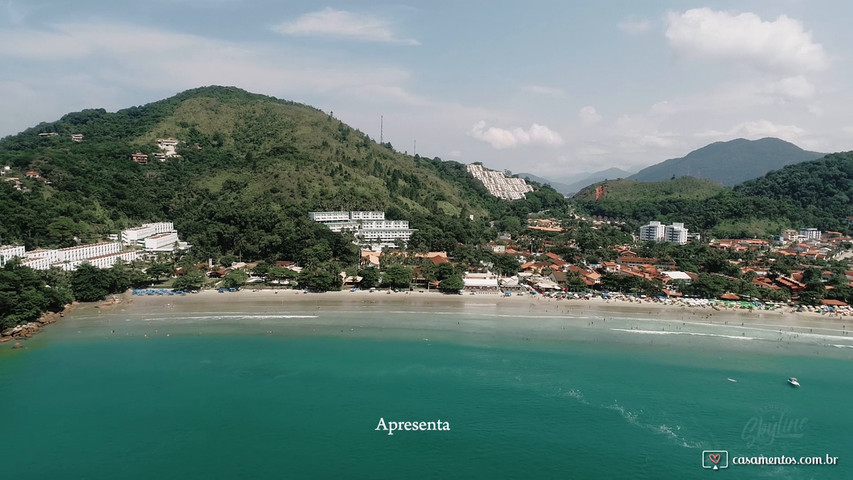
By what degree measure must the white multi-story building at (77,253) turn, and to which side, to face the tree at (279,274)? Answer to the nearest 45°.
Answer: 0° — it already faces it

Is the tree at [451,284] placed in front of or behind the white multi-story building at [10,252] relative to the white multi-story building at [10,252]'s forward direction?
in front

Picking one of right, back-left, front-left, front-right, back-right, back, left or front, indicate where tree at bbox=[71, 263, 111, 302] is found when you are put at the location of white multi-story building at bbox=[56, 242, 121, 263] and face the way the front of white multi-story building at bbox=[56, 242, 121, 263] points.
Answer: front-right

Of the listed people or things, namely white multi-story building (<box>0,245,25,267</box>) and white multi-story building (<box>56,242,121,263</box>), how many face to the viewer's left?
0

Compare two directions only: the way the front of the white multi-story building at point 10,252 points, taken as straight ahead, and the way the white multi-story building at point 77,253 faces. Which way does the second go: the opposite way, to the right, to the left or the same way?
the same way

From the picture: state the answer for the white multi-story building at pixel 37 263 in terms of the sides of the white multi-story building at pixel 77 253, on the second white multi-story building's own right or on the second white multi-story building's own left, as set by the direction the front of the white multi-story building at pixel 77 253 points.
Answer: on the second white multi-story building's own right

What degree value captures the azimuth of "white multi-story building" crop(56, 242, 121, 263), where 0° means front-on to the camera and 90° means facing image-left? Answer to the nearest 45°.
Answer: approximately 315°

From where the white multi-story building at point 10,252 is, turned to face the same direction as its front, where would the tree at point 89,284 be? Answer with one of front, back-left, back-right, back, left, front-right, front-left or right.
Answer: front

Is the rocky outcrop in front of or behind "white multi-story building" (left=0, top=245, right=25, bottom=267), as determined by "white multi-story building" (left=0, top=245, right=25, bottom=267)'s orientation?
in front

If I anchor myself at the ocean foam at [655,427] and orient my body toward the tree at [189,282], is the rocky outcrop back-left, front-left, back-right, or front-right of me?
front-left

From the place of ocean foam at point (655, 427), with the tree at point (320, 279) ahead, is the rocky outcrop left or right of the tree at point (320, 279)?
left
